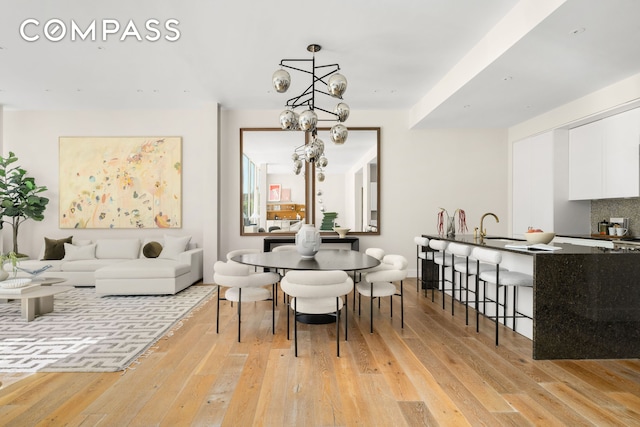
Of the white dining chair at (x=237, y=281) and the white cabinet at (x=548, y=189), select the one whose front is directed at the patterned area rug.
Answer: the white cabinet

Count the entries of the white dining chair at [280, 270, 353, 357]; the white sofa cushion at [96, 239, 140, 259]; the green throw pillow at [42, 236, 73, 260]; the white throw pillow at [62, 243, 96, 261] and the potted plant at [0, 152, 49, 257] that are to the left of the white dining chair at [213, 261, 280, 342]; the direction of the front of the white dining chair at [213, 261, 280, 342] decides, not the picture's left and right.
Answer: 4

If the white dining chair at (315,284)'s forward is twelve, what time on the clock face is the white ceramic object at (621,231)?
The white ceramic object is roughly at 2 o'clock from the white dining chair.

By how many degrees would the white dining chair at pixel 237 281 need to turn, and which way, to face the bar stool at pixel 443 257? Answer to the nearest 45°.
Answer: approximately 45° to its right

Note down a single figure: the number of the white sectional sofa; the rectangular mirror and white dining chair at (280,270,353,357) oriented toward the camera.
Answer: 2

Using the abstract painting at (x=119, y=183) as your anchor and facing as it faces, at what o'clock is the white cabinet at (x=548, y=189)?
The white cabinet is roughly at 10 o'clock from the abstract painting.

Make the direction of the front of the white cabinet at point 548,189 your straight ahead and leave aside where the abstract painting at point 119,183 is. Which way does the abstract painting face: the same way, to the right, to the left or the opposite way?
to the left

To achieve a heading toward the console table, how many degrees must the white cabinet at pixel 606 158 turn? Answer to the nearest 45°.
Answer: approximately 45° to its right

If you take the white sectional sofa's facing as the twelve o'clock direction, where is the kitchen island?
The kitchen island is roughly at 11 o'clock from the white sectional sofa.

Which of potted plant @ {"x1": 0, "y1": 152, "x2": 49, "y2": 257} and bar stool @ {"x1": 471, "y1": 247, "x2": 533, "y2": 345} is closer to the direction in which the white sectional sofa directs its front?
the bar stool

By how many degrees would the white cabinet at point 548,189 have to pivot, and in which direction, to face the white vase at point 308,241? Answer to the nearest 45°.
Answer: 0° — it already faces it

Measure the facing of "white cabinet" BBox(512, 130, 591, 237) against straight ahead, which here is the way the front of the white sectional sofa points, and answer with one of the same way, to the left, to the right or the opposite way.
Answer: to the right

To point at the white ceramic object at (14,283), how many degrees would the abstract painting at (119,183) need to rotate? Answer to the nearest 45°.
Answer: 0° — it already faces it
